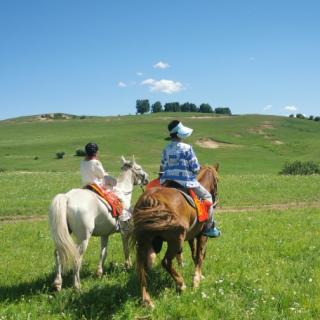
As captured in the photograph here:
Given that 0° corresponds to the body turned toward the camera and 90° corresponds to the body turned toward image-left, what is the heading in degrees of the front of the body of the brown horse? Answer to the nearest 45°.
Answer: approximately 225°

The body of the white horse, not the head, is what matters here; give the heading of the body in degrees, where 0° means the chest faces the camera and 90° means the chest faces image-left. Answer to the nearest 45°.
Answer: approximately 225°

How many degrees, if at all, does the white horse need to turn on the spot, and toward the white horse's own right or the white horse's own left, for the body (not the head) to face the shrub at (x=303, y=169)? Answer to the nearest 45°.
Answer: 0° — it already faces it

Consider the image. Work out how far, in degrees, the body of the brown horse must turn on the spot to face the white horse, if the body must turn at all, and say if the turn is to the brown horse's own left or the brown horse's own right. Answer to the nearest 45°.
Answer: approximately 90° to the brown horse's own left

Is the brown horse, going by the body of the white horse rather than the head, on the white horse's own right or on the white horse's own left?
on the white horse's own right

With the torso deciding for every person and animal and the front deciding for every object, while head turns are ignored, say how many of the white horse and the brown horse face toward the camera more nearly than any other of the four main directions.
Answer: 0

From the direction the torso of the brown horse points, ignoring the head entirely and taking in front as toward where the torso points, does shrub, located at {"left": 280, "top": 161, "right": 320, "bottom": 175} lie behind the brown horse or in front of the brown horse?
in front

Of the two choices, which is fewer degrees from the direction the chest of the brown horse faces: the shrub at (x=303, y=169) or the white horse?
the shrub
